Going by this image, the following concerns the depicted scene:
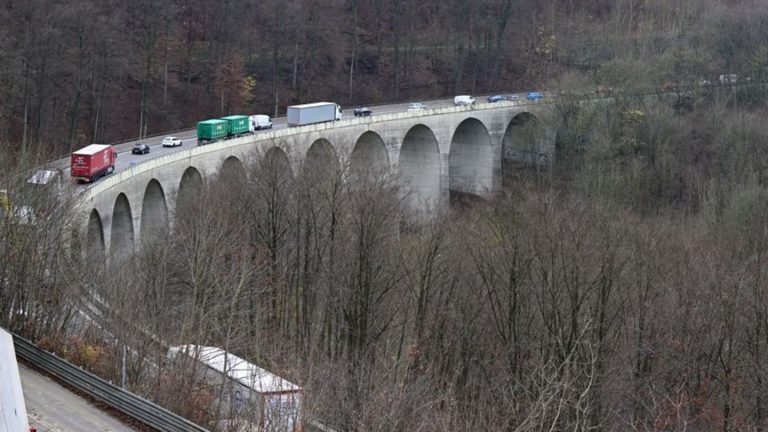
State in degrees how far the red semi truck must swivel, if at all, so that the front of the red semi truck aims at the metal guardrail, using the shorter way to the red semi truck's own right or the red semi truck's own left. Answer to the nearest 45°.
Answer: approximately 135° to the red semi truck's own right

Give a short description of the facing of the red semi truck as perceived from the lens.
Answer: facing away from the viewer and to the right of the viewer
